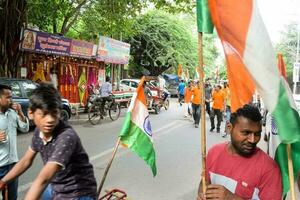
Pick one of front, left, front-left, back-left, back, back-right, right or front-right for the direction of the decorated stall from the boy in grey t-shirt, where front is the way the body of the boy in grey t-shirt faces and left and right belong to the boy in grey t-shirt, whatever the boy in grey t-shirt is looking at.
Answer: back-right

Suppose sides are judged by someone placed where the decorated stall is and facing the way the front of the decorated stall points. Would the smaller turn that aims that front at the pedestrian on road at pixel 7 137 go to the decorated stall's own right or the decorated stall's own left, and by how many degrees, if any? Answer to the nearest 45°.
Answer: approximately 45° to the decorated stall's own right

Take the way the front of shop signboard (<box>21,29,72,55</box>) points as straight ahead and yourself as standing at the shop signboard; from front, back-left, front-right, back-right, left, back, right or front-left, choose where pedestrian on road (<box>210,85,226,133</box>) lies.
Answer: front

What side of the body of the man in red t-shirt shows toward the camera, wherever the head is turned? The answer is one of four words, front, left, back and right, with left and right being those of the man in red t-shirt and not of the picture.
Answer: front

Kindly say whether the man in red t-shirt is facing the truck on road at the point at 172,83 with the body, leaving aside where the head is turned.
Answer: no

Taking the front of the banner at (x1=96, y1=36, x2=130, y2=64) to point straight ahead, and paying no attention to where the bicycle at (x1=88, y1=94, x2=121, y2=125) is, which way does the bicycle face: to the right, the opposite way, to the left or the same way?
to the right

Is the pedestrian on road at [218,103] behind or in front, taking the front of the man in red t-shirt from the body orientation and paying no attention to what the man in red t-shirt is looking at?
behind

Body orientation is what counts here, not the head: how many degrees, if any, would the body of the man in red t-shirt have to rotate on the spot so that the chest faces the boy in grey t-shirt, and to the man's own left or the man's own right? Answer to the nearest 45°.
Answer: approximately 90° to the man's own right

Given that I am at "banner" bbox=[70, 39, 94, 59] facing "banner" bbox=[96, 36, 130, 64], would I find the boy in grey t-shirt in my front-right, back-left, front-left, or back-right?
back-right

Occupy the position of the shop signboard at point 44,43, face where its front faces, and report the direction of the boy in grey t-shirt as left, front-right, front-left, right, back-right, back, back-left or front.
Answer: front-right

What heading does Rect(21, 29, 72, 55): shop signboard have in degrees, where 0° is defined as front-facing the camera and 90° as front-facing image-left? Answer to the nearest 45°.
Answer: approximately 315°

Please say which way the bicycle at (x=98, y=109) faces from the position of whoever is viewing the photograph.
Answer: facing the viewer and to the left of the viewer

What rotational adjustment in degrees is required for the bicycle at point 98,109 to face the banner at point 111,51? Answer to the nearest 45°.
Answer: approximately 135° to its right

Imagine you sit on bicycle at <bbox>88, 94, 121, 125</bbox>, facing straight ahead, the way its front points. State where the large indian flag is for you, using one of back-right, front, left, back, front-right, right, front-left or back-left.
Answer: front-left

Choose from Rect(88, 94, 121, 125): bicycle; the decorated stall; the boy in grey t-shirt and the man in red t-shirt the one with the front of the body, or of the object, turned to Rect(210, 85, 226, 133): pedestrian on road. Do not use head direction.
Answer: the decorated stall

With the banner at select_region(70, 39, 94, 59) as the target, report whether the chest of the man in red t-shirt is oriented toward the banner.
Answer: no
